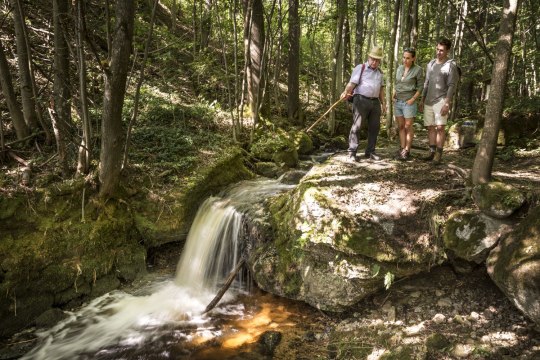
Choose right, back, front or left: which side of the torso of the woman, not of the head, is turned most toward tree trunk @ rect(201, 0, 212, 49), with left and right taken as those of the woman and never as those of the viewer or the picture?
right

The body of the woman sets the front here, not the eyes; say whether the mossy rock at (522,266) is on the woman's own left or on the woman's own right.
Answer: on the woman's own left

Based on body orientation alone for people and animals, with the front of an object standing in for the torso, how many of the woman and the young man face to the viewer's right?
0

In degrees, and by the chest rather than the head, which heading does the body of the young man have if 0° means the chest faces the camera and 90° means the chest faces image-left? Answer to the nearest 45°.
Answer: approximately 45°

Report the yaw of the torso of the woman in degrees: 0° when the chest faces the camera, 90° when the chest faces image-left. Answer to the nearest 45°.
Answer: approximately 45°

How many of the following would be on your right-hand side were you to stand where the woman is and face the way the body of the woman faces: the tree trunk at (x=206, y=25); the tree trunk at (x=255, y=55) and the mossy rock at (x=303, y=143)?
3

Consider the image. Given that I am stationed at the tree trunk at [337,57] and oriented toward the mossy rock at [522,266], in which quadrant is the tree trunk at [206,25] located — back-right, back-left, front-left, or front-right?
back-right

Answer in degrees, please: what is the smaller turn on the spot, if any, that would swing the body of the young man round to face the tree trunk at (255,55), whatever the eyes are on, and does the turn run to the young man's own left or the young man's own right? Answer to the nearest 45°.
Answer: approximately 90° to the young man's own right
